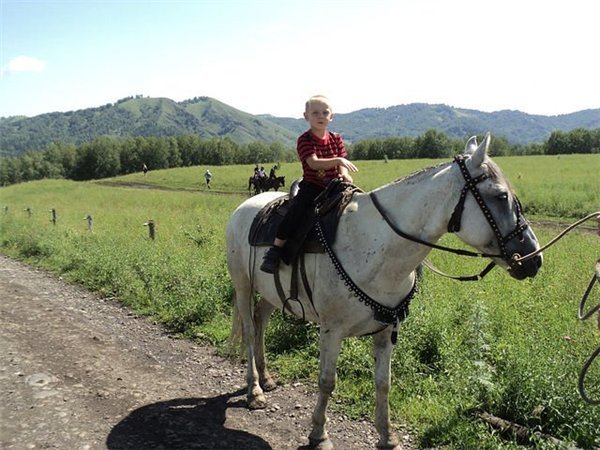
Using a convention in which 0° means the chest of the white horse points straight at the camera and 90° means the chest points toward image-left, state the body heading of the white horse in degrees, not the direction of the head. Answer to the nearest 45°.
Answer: approximately 315°
